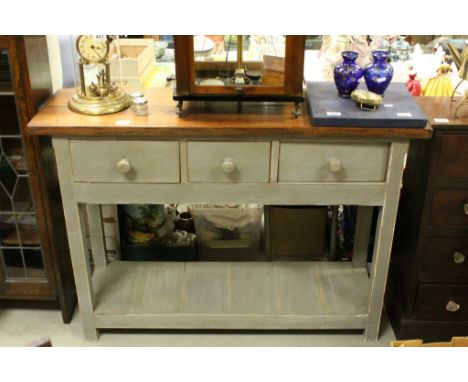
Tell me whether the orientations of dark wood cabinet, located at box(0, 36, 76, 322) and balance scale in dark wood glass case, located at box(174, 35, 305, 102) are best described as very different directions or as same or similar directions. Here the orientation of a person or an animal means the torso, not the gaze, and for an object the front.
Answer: same or similar directions

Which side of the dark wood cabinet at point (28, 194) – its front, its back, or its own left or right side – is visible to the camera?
front

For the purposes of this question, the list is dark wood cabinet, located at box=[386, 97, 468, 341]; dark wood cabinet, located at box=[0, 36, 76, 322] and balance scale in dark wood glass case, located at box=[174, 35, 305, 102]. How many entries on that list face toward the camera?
3

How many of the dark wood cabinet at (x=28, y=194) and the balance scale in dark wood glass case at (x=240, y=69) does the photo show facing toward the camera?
2

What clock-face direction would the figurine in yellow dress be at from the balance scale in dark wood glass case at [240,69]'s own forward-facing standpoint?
The figurine in yellow dress is roughly at 8 o'clock from the balance scale in dark wood glass case.

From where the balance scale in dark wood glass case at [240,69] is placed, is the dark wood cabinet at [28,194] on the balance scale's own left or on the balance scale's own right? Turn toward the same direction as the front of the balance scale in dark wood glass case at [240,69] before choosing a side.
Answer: on the balance scale's own right

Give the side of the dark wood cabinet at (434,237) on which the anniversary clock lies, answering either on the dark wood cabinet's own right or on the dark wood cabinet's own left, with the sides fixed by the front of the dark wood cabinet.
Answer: on the dark wood cabinet's own right

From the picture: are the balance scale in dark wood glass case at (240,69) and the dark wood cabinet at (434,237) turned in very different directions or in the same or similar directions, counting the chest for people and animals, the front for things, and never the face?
same or similar directions

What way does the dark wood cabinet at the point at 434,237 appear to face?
toward the camera

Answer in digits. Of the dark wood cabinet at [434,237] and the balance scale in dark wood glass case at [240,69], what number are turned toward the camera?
2
